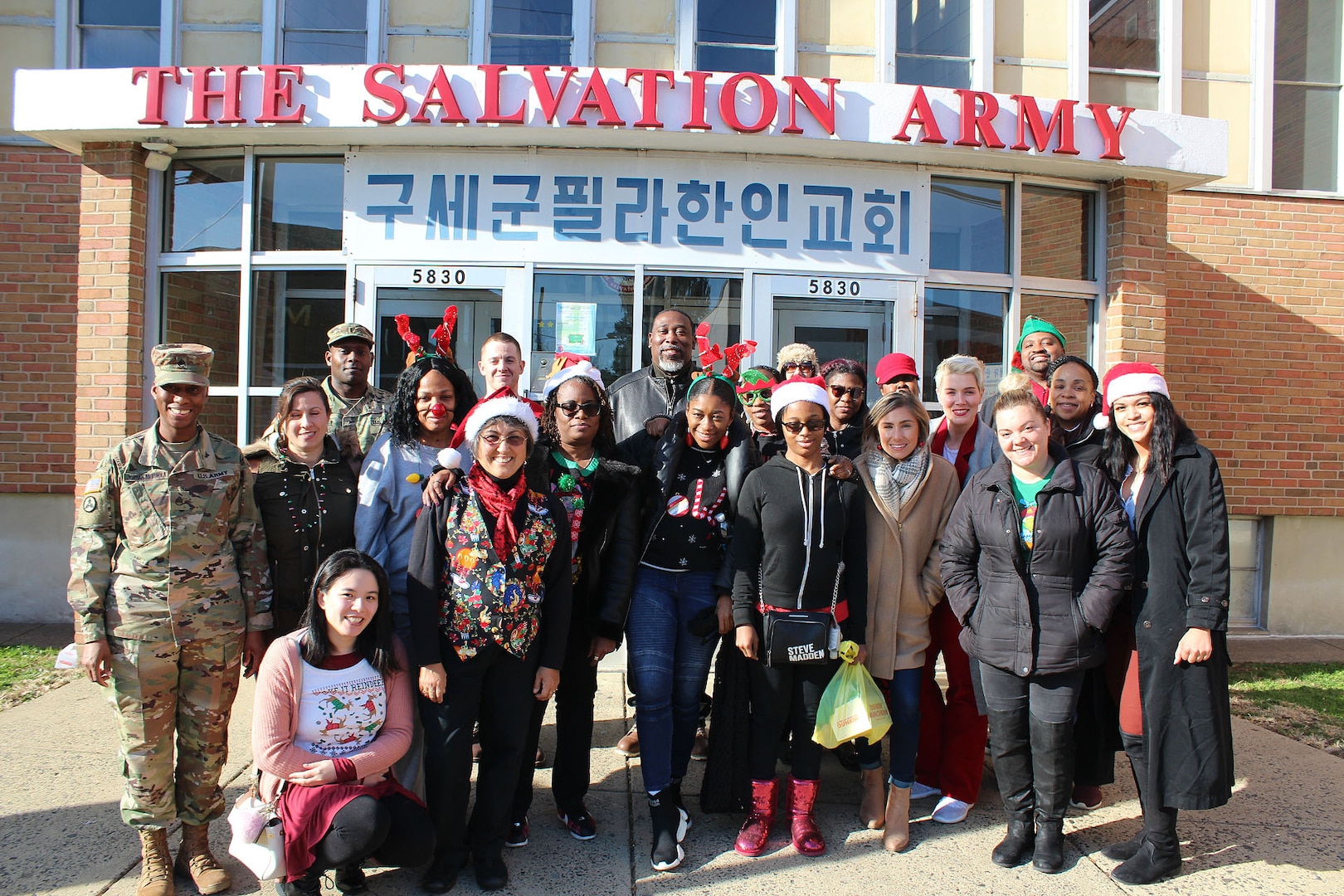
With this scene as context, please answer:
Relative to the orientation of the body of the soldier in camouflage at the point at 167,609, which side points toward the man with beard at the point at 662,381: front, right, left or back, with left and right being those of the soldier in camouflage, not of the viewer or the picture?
left

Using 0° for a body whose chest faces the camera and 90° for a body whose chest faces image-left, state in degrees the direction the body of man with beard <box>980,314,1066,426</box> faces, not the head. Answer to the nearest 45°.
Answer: approximately 0°

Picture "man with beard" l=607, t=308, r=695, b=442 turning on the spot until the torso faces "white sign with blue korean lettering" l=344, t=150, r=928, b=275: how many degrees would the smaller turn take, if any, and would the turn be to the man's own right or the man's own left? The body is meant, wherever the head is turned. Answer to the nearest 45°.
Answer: approximately 180°

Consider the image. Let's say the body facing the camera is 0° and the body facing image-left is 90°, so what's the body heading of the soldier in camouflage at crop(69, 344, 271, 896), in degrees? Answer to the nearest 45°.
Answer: approximately 0°
